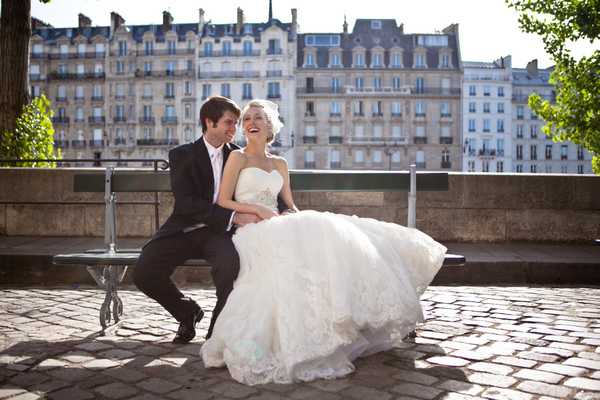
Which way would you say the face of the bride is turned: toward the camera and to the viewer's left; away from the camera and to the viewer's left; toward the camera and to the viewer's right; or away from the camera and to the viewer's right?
toward the camera and to the viewer's left

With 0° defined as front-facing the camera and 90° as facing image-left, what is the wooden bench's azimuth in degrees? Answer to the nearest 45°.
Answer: approximately 0°

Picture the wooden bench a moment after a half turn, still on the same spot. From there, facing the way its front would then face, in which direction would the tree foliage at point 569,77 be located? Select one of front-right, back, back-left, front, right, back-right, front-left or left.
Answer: front-right

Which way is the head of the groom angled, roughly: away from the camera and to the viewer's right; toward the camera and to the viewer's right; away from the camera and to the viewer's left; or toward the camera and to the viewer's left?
toward the camera and to the viewer's right
